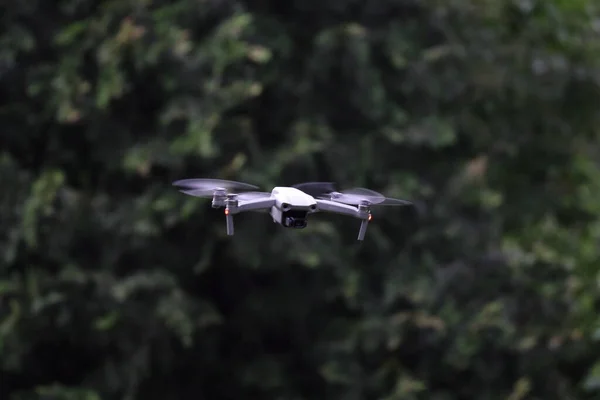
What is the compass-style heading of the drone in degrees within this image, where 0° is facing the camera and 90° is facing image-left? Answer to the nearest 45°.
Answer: approximately 0°
